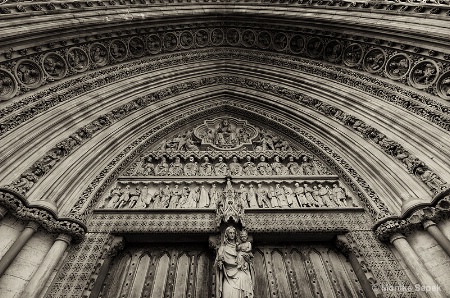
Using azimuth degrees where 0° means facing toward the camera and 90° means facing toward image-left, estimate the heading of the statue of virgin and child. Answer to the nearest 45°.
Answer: approximately 0°
